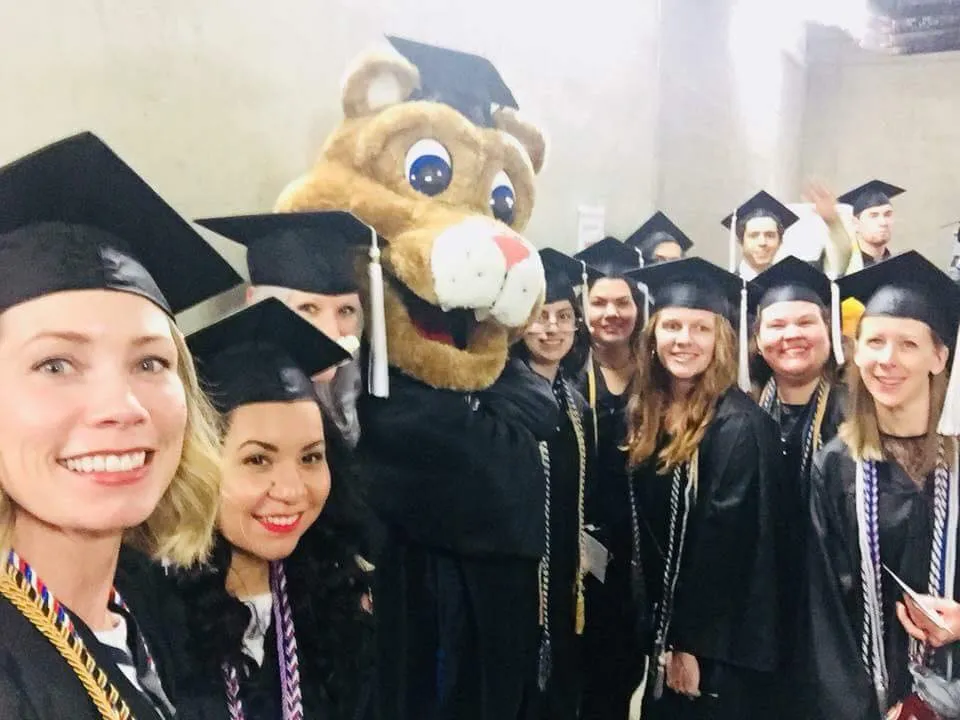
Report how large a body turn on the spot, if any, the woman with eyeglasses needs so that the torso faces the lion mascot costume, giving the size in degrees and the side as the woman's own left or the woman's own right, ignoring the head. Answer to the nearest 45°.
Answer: approximately 45° to the woman's own right

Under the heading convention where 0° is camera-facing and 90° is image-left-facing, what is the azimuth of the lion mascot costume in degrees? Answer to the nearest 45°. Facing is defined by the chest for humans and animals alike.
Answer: approximately 315°

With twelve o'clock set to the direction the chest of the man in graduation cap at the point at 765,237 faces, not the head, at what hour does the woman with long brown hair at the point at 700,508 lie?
The woman with long brown hair is roughly at 12 o'clock from the man in graduation cap.

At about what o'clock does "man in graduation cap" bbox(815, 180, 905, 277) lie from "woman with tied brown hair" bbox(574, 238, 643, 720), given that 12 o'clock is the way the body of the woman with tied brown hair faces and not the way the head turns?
The man in graduation cap is roughly at 7 o'clock from the woman with tied brown hair.

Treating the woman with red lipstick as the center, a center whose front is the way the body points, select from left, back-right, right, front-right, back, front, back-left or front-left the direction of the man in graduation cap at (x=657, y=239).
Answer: back-left

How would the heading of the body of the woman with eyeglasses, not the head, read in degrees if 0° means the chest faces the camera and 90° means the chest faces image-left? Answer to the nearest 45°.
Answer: approximately 0°

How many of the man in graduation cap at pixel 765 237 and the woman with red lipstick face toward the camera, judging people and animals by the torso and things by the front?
2
